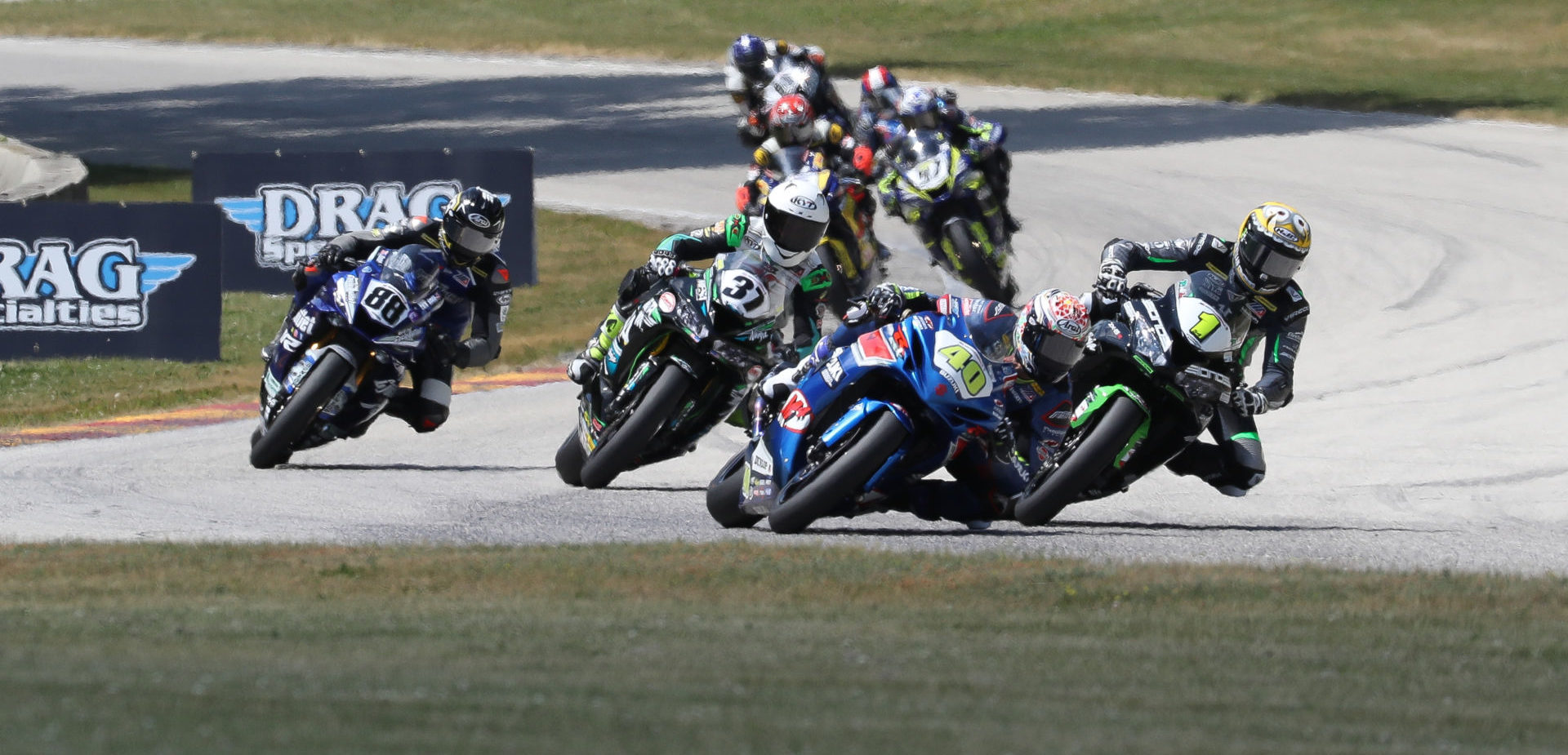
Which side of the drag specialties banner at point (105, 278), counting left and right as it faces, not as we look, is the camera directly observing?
front

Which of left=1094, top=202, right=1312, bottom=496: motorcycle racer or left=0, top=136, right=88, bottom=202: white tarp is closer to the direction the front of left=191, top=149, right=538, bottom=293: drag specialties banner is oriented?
the motorcycle racer

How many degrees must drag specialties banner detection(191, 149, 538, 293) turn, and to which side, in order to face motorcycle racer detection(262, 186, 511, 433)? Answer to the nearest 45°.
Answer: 0° — it already faces them

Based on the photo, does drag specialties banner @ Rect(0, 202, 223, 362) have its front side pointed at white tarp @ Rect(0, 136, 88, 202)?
no

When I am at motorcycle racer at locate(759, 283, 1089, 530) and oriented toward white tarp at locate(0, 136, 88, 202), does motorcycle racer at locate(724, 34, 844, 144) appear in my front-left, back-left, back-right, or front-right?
front-right

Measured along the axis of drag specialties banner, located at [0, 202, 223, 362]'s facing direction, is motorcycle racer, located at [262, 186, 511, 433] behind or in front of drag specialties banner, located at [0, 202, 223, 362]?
in front

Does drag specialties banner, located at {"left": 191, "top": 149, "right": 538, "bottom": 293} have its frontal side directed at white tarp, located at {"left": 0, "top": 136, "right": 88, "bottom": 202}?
no

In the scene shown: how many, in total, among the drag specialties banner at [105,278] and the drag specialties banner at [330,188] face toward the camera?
2

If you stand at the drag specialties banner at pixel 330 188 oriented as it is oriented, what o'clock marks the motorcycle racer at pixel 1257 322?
The motorcycle racer is roughly at 11 o'clock from the drag specialties banner.

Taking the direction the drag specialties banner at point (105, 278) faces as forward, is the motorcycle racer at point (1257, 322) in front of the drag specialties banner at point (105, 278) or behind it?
in front

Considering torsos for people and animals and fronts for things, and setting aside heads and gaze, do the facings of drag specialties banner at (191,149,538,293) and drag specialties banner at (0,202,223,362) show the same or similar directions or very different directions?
same or similar directions

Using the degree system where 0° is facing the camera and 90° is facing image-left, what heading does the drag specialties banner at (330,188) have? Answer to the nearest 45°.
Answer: approximately 0°
